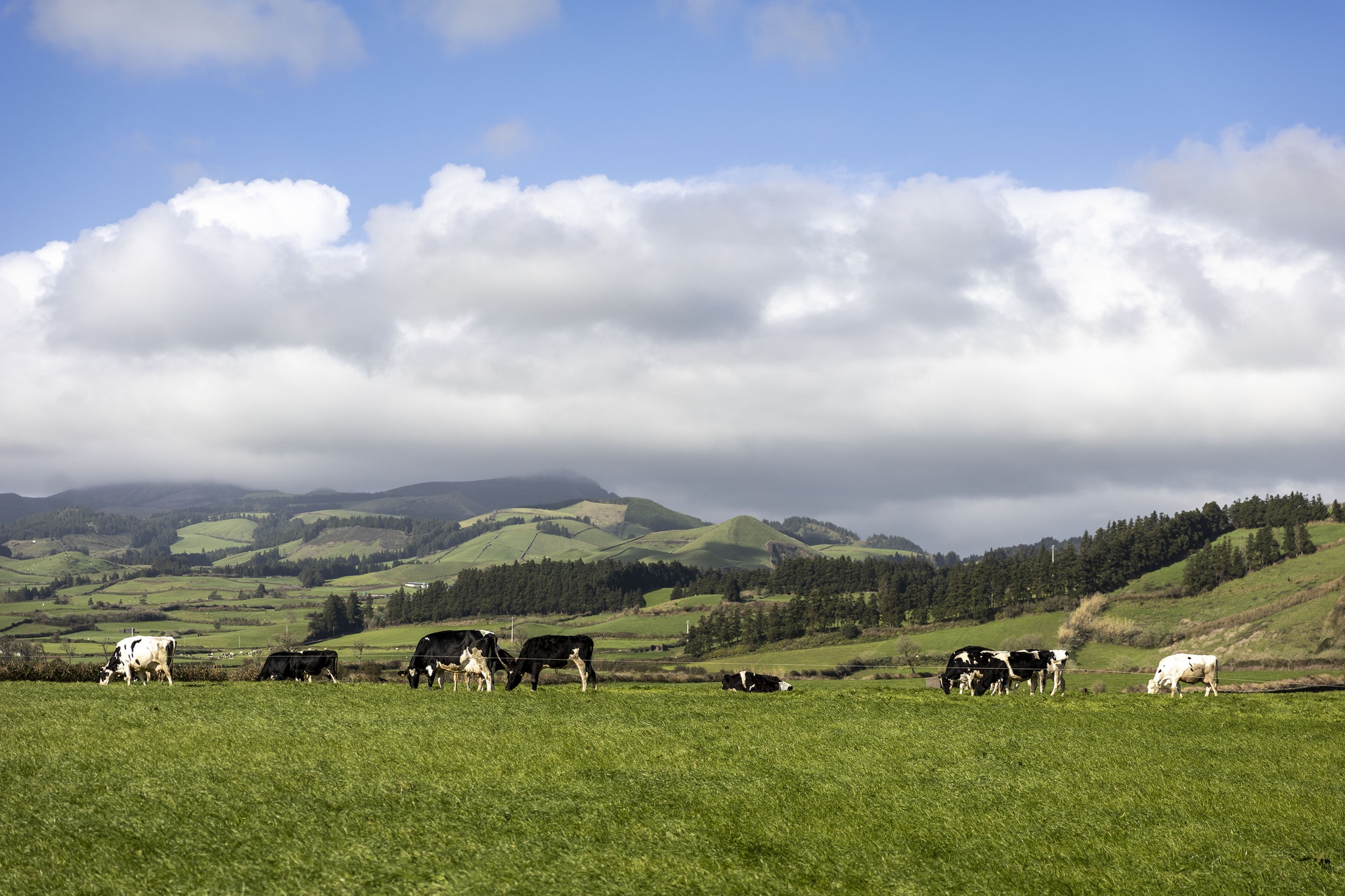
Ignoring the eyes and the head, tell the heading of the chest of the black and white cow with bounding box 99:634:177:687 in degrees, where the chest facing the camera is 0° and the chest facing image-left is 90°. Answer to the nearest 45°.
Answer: approximately 90°

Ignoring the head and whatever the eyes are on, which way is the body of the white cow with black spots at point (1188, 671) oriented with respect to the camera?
to the viewer's left

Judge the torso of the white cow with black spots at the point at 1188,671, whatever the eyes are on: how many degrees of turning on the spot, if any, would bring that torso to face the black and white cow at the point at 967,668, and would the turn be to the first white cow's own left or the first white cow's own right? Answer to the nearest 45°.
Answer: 0° — it already faces it

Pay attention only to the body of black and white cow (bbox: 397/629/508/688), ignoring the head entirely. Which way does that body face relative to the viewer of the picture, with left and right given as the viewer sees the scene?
facing to the left of the viewer

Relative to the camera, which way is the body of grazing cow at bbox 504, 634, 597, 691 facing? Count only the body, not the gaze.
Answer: to the viewer's left

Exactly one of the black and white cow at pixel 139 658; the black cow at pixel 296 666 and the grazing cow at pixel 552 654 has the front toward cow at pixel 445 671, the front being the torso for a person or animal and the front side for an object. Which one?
the grazing cow

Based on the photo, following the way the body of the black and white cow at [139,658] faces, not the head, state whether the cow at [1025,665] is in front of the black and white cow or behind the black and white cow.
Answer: behind
